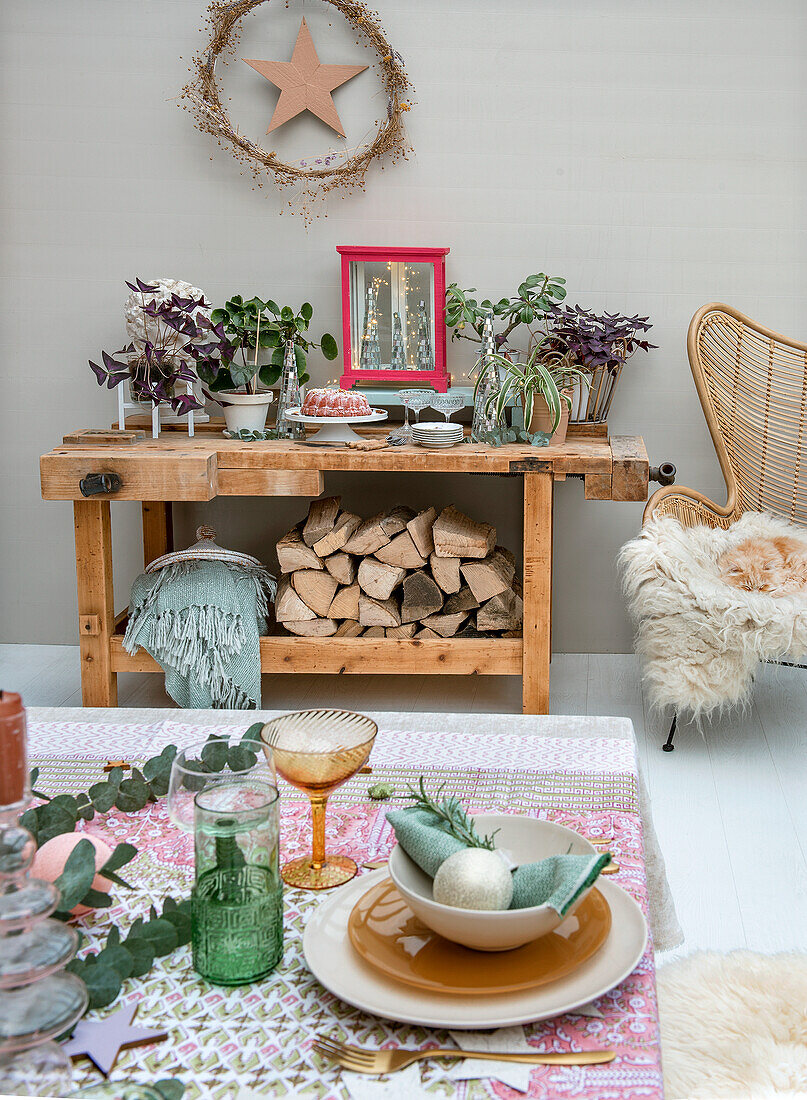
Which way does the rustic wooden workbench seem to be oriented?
toward the camera

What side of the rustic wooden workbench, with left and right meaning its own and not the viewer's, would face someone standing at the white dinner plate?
front

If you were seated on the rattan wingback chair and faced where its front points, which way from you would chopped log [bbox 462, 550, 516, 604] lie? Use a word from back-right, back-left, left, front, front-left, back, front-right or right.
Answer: front

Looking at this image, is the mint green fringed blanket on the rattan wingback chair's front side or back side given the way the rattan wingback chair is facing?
on the front side

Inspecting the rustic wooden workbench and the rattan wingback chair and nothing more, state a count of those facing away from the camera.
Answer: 0

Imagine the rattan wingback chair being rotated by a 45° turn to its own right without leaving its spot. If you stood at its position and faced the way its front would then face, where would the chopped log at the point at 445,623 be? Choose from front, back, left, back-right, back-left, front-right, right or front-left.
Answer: front-left

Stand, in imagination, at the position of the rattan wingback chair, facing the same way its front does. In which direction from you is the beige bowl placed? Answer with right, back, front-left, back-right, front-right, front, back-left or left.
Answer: front-left

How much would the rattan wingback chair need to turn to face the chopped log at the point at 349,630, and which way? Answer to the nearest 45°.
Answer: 0° — it already faces it

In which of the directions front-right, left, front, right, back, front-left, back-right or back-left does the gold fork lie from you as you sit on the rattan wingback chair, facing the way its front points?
front-left

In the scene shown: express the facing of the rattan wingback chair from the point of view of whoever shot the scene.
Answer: facing the viewer and to the left of the viewer

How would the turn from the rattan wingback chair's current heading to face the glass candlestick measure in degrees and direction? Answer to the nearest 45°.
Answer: approximately 45° to its left

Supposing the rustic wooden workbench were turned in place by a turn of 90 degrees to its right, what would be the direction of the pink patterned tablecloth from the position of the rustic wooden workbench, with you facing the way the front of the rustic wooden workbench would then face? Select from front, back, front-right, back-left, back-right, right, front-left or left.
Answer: left

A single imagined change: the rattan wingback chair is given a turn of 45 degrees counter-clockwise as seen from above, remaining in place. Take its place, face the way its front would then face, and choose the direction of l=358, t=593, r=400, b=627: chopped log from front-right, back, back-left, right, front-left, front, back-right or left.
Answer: front-right

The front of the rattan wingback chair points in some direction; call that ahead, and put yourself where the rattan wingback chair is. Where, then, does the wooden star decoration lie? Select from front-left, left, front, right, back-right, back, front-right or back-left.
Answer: front-right

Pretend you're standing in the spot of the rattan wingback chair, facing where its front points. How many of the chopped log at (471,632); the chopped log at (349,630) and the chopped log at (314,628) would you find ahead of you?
3
